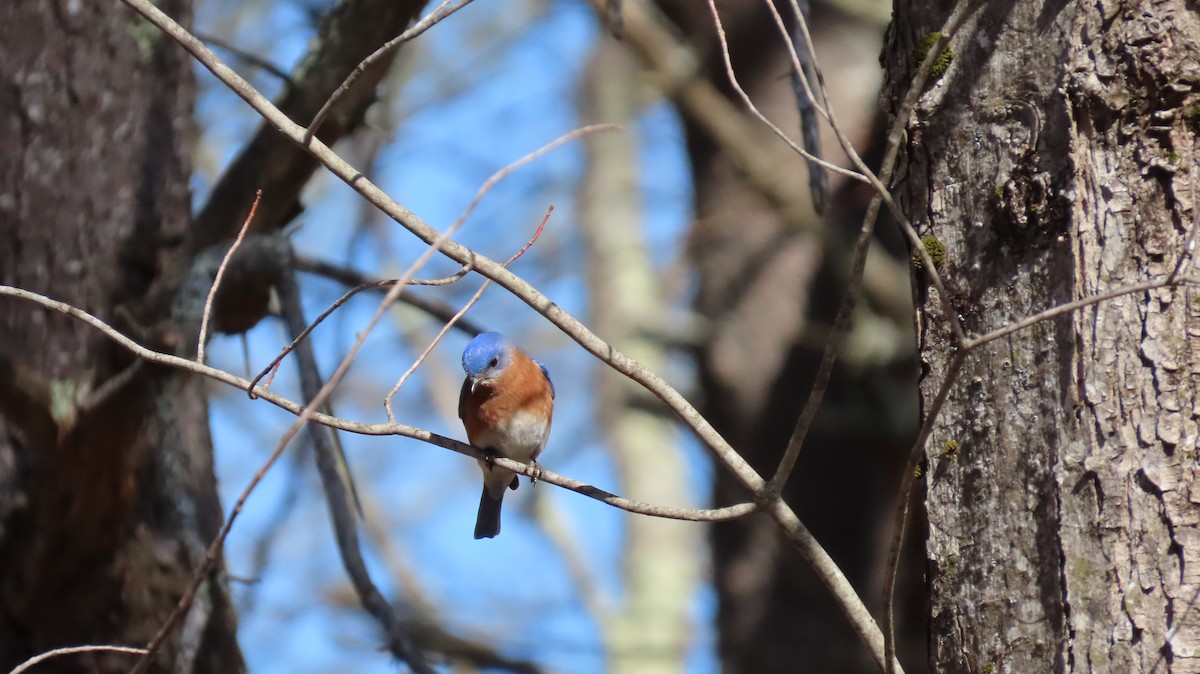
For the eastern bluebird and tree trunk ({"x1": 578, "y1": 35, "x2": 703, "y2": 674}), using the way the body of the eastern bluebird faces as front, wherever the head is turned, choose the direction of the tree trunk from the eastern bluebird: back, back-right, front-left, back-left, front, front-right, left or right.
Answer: back

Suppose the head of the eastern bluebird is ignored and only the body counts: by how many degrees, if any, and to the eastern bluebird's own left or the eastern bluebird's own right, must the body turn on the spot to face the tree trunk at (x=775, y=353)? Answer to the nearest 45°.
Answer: approximately 135° to the eastern bluebird's own left

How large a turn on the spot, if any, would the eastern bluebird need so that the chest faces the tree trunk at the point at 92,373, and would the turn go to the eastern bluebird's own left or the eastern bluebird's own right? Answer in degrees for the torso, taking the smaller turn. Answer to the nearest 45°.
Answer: approximately 90° to the eastern bluebird's own right

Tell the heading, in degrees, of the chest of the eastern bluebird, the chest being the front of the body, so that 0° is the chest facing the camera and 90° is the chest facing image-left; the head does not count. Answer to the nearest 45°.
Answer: approximately 0°
